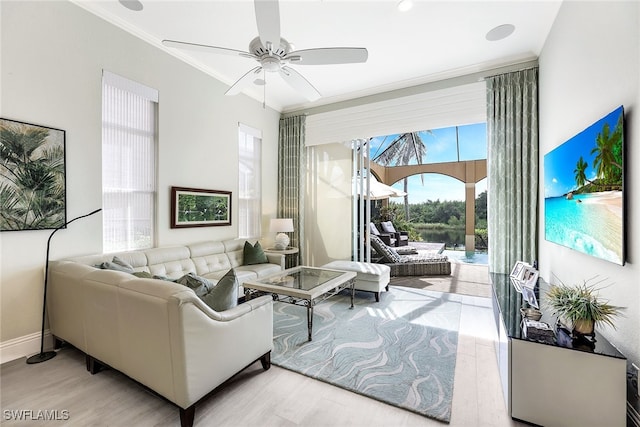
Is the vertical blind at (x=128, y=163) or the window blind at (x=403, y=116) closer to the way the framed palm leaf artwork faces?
the window blind

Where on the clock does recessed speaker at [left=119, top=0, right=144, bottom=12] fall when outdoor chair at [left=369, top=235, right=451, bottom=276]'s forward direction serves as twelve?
The recessed speaker is roughly at 4 o'clock from the outdoor chair.

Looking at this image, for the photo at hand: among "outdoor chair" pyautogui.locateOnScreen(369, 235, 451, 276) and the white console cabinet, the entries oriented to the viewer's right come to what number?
1

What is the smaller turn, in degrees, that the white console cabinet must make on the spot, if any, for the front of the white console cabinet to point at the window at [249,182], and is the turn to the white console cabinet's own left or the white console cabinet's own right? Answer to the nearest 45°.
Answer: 0° — it already faces it

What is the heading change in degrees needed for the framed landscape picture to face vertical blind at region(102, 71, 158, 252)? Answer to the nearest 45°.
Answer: approximately 90° to its right

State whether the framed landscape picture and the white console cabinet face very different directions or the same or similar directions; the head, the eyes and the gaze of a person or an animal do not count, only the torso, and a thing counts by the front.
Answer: very different directions

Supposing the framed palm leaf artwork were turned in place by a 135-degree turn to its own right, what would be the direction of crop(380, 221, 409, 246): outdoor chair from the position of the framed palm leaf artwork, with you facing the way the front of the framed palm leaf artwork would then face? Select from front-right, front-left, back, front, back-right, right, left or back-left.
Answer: back

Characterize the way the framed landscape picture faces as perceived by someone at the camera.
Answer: facing the viewer and to the right of the viewer

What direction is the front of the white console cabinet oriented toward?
to the viewer's left

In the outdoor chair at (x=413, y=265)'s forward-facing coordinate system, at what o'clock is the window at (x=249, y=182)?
The window is roughly at 5 o'clock from the outdoor chair.

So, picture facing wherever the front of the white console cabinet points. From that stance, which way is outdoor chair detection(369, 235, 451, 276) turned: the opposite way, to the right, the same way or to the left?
the opposite way

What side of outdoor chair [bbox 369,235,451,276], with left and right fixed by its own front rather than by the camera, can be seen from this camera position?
right

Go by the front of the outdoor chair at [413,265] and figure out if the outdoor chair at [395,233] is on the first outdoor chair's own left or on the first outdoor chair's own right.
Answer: on the first outdoor chair's own left

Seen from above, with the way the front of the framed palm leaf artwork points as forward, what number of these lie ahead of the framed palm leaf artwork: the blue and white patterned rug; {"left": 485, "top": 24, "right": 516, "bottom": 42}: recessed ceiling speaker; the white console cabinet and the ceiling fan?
4

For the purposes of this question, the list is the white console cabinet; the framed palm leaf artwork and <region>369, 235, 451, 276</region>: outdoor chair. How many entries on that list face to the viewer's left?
1
